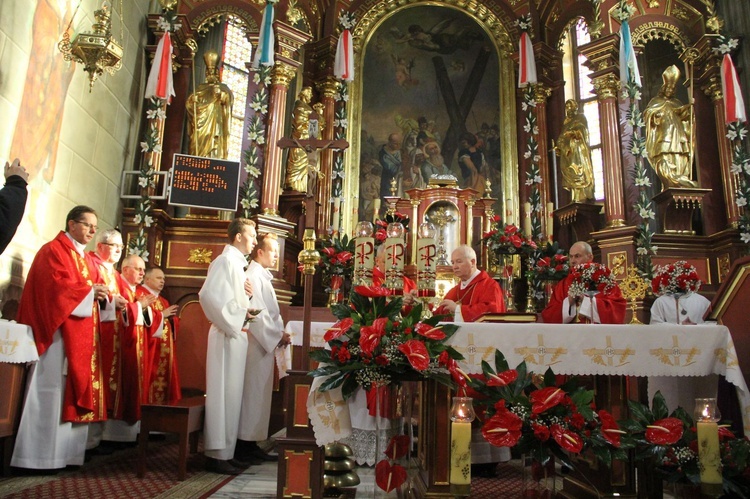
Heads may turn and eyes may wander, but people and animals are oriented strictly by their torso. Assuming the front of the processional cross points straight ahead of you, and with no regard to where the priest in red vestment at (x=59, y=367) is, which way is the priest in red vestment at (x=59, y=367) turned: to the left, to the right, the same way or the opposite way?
to the left

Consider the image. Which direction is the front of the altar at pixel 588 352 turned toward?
toward the camera

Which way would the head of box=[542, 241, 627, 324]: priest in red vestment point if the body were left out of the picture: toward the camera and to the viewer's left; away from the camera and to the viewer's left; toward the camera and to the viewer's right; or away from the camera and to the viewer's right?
toward the camera and to the viewer's left

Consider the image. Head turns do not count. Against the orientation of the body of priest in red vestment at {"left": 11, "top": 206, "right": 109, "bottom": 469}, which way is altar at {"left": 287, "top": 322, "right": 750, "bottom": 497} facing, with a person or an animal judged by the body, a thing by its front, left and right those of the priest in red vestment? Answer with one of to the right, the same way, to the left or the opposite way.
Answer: to the right

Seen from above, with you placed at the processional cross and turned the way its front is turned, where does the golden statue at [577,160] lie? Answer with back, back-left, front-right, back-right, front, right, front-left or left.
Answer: back-left

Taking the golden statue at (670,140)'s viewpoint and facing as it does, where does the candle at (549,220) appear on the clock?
The candle is roughly at 2 o'clock from the golden statue.

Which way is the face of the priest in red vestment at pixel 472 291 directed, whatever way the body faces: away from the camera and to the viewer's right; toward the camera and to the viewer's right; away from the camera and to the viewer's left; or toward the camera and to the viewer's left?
toward the camera and to the viewer's left

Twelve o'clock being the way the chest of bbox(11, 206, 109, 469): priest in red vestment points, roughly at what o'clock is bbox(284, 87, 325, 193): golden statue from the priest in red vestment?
The golden statue is roughly at 9 o'clock from the priest in red vestment.

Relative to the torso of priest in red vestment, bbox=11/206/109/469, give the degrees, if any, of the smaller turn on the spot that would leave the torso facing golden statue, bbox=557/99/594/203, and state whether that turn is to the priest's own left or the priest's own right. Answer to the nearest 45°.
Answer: approximately 45° to the priest's own left

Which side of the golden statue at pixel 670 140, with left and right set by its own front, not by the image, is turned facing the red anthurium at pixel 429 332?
front

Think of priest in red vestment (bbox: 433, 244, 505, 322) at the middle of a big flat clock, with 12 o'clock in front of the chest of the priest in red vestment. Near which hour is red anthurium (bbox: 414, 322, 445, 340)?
The red anthurium is roughly at 11 o'clock from the priest in red vestment.

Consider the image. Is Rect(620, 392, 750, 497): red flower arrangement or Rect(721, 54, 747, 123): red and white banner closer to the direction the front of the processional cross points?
the red flower arrangement
